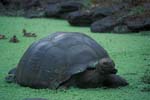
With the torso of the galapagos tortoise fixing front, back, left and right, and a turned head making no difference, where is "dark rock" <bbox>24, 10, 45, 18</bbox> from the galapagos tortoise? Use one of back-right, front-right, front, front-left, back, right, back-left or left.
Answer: back-left

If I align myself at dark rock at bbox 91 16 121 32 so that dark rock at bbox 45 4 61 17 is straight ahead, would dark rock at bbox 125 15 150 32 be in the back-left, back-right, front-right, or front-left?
back-right

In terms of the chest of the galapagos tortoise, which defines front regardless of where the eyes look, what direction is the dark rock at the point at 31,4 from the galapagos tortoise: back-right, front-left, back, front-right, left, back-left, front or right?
back-left

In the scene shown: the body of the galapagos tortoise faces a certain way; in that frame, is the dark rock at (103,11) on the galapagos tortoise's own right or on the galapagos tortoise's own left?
on the galapagos tortoise's own left

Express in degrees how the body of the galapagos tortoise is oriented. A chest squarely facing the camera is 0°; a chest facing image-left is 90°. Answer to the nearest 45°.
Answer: approximately 315°

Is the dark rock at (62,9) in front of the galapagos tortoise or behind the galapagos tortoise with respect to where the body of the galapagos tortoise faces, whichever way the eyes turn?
behind

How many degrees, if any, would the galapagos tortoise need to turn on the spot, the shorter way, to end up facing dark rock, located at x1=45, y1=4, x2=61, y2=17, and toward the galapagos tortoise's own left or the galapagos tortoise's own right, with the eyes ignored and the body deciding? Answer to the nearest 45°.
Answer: approximately 135° to the galapagos tortoise's own left

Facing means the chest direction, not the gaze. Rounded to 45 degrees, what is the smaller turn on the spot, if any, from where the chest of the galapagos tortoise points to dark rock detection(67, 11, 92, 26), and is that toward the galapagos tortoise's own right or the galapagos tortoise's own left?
approximately 135° to the galapagos tortoise's own left
